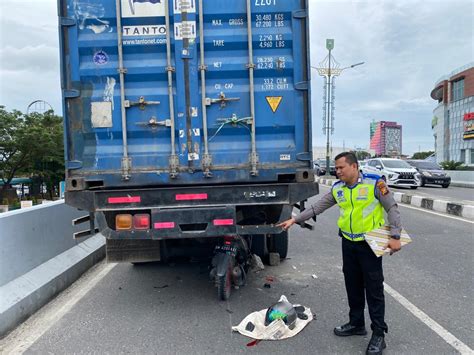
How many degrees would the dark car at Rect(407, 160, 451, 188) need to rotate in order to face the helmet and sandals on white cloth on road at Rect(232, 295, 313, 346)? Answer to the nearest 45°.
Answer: approximately 45° to its right

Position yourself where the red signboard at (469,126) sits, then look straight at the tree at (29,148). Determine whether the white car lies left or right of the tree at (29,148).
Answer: left

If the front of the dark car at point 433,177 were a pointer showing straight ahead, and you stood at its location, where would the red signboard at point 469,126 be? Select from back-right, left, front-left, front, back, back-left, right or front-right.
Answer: back-left

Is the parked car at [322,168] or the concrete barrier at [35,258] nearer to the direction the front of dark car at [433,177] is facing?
the concrete barrier

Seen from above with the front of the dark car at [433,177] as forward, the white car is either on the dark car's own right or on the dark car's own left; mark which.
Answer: on the dark car's own right

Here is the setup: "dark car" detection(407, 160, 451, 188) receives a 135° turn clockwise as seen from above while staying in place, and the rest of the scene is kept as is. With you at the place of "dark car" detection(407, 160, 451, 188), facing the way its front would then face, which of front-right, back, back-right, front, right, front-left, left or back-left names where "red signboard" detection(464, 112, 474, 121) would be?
right

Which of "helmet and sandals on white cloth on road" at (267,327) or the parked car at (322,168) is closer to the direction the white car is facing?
the helmet and sandals on white cloth on road
